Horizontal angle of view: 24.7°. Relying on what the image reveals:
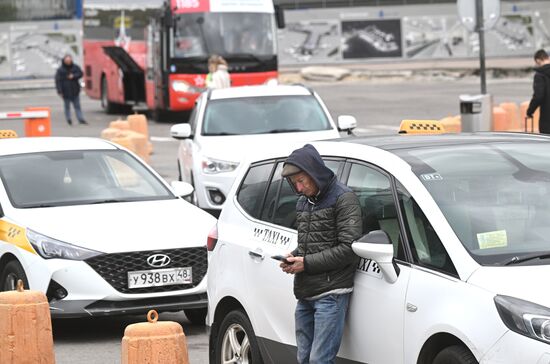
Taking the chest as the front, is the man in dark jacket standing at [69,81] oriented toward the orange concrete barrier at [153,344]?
yes

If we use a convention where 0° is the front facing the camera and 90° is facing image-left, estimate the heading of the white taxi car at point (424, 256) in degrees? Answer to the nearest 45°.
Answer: approximately 315°

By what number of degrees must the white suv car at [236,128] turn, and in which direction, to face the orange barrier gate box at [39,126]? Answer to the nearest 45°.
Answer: approximately 135° to its right

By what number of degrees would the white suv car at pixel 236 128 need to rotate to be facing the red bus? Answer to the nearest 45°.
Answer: approximately 180°

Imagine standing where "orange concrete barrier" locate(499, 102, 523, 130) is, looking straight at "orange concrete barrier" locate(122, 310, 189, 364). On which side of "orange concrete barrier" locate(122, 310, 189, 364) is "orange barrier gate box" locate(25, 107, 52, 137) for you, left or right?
right

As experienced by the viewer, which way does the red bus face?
facing the viewer and to the right of the viewer

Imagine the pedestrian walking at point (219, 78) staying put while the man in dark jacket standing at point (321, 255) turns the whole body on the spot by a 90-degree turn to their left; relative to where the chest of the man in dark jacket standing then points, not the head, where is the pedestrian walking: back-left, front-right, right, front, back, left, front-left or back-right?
back-left

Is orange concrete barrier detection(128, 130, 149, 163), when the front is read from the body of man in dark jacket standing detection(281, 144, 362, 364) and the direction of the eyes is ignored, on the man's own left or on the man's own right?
on the man's own right

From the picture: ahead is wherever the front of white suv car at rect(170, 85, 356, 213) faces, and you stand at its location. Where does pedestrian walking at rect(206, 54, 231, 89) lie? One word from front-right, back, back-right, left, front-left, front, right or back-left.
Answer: back

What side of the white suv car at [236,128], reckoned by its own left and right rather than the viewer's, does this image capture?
front

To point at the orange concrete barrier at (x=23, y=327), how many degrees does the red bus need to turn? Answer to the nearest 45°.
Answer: approximately 45° to its right

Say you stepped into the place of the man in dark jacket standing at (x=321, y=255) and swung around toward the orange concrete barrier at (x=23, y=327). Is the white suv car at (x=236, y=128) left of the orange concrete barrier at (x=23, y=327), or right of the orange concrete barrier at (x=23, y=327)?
right

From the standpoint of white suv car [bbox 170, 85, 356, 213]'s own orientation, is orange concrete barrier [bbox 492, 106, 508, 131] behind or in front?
behind

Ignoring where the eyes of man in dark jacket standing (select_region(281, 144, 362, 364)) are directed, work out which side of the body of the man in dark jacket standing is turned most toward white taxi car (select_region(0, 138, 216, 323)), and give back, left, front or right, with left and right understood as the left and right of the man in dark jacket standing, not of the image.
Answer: right

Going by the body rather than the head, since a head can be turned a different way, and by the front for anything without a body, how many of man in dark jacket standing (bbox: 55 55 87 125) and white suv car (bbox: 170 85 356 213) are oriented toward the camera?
2

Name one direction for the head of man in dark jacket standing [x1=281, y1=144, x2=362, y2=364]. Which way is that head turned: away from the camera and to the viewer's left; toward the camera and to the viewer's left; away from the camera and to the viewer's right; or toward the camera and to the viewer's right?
toward the camera and to the viewer's left

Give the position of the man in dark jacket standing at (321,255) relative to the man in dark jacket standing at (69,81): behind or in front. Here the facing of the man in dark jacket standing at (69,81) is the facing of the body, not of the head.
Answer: in front

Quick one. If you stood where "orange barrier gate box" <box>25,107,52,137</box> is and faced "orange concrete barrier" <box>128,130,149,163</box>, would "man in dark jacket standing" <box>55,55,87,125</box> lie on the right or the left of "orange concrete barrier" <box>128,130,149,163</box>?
left
